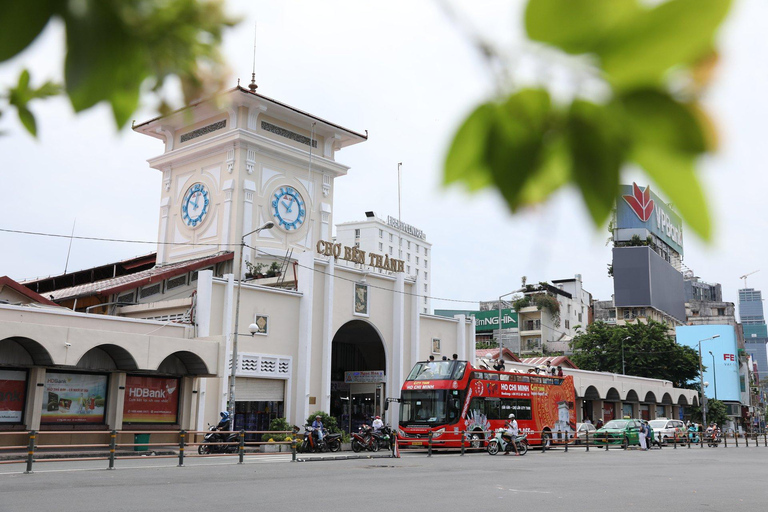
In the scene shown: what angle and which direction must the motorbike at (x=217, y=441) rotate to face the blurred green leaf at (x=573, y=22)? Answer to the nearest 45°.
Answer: approximately 90° to its left

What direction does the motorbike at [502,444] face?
to the viewer's left

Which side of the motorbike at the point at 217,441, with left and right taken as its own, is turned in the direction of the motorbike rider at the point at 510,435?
back

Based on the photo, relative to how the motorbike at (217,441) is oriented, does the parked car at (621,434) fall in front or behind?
behind

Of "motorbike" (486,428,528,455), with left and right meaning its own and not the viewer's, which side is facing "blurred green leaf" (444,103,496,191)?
left

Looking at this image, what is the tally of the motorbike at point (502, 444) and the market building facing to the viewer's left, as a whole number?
1

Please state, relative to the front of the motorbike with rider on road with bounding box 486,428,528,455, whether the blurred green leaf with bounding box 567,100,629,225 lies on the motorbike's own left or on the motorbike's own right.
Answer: on the motorbike's own left

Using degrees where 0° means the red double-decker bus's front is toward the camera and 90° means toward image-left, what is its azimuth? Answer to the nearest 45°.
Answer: approximately 45°

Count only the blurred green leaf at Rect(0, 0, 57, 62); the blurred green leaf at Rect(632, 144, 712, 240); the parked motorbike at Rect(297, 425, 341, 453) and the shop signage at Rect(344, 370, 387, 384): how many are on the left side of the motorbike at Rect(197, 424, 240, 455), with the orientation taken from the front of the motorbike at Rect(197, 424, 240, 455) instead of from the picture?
2

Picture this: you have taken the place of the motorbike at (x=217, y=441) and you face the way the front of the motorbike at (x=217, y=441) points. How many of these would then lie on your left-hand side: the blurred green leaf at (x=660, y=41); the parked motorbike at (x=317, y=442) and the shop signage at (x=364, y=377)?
1

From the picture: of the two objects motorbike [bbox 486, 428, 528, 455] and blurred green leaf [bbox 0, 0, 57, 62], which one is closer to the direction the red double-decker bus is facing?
the blurred green leaf

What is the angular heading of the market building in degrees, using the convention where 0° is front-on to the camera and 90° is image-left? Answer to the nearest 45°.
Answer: approximately 315°

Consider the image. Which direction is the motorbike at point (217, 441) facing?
to the viewer's left

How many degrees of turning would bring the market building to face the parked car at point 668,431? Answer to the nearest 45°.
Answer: approximately 45° to its left

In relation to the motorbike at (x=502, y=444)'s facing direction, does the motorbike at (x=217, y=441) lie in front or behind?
in front

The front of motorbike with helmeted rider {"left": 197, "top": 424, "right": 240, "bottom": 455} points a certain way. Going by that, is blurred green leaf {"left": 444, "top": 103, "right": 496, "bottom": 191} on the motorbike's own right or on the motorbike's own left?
on the motorbike's own left

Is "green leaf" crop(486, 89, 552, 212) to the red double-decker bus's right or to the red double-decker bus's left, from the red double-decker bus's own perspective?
on its left

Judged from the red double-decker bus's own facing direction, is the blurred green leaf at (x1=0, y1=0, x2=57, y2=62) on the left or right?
on its left

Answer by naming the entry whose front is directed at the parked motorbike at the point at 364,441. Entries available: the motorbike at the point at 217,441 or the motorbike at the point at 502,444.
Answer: the motorbike at the point at 502,444
